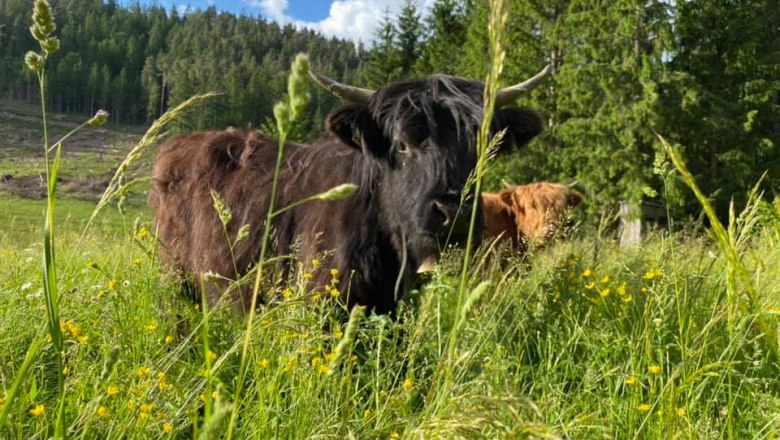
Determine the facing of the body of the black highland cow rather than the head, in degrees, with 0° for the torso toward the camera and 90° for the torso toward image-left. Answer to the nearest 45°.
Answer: approximately 315°

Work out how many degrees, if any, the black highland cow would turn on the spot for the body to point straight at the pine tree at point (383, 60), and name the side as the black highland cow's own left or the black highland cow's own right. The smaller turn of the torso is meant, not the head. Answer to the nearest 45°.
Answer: approximately 135° to the black highland cow's own left

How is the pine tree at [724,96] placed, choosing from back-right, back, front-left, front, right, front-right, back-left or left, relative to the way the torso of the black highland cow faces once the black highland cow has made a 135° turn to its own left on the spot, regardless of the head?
front-right

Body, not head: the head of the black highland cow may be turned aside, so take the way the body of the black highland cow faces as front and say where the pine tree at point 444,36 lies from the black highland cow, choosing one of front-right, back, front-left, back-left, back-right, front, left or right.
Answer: back-left

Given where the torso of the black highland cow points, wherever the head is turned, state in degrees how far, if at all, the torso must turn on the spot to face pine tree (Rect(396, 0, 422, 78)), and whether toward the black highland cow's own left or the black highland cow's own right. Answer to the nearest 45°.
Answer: approximately 135° to the black highland cow's own left
